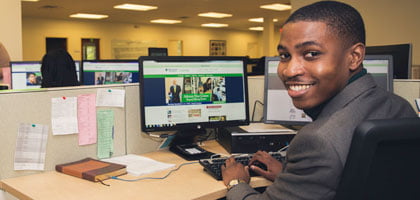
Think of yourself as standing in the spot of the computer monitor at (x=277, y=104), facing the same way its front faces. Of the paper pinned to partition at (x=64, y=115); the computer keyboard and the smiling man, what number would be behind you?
0

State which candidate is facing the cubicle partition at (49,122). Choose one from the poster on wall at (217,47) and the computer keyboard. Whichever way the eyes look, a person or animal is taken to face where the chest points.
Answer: the poster on wall

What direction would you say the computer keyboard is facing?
toward the camera

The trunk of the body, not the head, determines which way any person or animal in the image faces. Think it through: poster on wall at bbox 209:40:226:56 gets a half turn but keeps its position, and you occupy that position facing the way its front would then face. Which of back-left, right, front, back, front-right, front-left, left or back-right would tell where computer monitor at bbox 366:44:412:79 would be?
back

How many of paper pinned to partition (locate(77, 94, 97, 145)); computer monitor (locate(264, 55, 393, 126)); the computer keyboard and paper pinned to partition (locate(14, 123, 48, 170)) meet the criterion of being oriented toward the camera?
4

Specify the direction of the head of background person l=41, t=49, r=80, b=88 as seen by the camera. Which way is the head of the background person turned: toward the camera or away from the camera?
away from the camera

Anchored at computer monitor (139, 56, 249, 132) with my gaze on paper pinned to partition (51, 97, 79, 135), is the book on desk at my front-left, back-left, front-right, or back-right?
front-left

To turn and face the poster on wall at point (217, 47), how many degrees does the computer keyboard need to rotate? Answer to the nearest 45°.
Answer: approximately 180°

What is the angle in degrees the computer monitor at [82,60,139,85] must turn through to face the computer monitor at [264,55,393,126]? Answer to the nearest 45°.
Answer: approximately 45° to its left

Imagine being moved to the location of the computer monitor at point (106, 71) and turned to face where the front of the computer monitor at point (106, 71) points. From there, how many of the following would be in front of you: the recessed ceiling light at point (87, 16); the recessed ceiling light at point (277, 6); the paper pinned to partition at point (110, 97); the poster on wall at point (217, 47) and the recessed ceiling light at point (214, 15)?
1

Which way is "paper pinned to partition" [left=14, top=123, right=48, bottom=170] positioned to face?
toward the camera

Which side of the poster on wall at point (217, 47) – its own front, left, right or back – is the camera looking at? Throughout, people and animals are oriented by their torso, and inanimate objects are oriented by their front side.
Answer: front

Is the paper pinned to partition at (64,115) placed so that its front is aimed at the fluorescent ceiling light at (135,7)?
no

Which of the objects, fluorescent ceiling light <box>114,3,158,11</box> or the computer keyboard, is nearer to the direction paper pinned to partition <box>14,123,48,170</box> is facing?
the computer keyboard

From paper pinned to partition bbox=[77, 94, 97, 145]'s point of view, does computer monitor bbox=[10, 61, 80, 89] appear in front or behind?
behind

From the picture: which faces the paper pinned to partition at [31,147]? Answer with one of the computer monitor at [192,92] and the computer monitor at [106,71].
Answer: the computer monitor at [106,71]

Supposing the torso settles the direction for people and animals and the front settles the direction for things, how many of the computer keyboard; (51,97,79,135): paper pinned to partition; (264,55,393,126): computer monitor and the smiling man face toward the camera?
3
